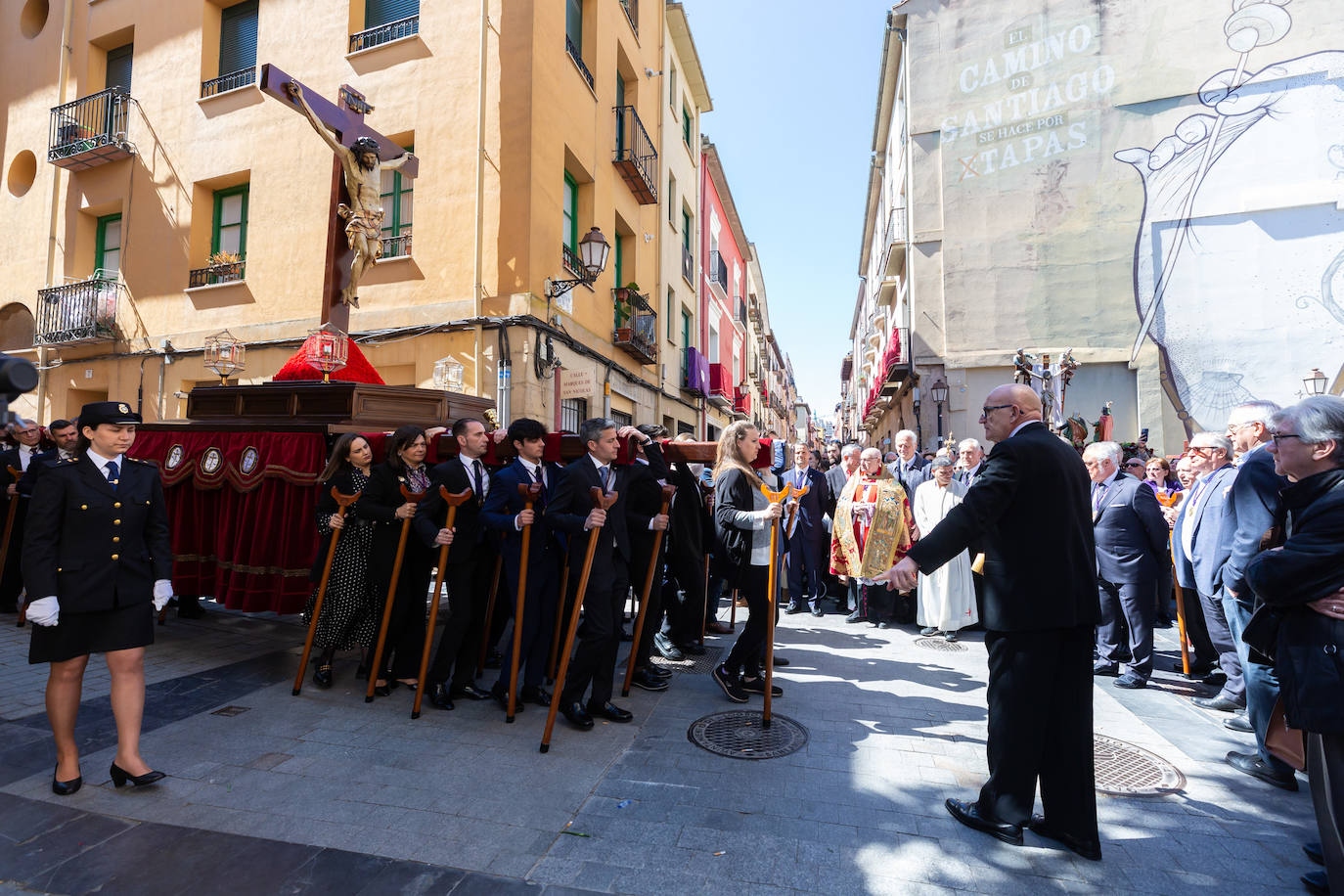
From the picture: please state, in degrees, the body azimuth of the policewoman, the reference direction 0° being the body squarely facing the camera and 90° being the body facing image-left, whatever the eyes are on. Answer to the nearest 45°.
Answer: approximately 315°

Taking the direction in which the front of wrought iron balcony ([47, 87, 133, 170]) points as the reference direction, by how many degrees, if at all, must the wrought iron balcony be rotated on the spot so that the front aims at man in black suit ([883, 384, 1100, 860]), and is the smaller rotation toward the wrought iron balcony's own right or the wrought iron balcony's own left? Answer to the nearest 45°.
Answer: approximately 45° to the wrought iron balcony's own left

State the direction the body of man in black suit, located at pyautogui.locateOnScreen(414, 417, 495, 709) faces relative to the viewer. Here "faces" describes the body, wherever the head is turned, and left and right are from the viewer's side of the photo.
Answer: facing the viewer and to the right of the viewer

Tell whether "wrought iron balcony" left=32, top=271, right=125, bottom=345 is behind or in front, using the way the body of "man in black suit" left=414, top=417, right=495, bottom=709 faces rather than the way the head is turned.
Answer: behind

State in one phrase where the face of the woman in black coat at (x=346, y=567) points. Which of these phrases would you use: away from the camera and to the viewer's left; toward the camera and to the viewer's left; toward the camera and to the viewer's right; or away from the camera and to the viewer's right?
toward the camera and to the viewer's right

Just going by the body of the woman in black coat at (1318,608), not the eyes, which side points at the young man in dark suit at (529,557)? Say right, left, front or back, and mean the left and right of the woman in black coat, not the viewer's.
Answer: front

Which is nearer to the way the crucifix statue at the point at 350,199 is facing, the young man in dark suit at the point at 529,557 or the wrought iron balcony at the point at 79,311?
the young man in dark suit

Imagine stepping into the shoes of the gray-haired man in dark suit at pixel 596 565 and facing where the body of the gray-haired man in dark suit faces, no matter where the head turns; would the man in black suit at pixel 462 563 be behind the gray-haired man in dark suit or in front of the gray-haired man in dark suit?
behind

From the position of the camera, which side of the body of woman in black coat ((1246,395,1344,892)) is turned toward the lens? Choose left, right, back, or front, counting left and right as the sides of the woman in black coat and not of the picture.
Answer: left

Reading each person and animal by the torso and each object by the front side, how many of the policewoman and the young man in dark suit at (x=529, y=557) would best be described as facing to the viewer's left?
0
